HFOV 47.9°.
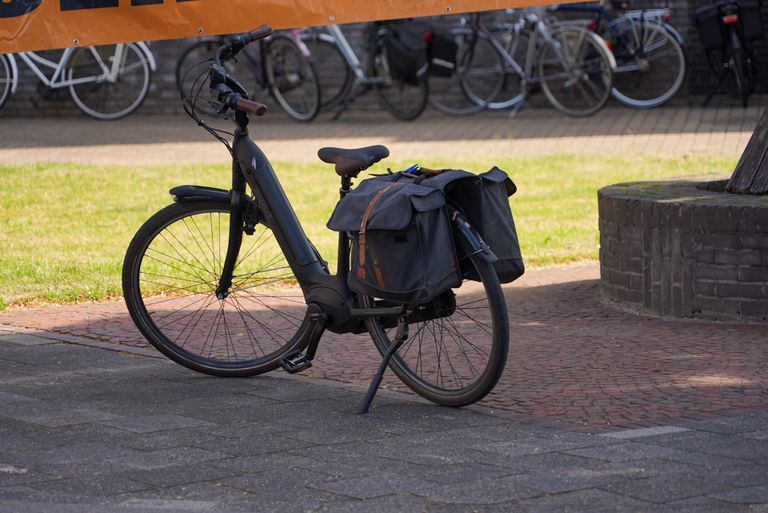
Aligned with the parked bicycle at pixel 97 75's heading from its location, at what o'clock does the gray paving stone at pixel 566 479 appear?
The gray paving stone is roughly at 9 o'clock from the parked bicycle.

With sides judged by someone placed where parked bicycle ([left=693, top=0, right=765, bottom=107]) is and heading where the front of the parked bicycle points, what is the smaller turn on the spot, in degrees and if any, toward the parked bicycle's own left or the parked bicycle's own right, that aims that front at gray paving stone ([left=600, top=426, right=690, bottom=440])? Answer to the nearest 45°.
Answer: approximately 180°

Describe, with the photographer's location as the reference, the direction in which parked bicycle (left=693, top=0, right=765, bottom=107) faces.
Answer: facing away from the viewer

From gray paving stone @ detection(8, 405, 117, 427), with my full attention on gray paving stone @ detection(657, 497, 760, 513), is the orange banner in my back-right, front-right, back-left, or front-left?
back-left

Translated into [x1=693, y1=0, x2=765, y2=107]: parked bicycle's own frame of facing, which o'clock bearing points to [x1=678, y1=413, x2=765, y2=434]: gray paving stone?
The gray paving stone is roughly at 6 o'clock from the parked bicycle.

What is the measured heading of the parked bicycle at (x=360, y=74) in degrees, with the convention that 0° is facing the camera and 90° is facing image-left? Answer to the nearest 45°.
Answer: approximately 135°

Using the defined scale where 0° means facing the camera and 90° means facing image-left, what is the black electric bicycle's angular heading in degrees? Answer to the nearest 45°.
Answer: approximately 135°

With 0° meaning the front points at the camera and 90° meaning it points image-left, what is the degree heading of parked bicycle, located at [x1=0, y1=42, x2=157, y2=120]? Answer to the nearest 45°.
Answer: approximately 90°

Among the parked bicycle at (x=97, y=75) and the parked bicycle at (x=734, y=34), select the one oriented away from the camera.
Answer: the parked bicycle at (x=734, y=34)

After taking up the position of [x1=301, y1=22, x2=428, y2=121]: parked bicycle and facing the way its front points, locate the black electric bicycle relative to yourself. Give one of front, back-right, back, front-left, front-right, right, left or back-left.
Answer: back-left

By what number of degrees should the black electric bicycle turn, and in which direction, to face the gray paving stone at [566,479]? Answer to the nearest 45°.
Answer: approximately 180°

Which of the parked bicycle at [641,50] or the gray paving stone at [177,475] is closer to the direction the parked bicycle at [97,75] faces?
the gray paving stone

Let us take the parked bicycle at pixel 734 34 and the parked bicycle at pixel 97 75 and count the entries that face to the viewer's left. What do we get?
1

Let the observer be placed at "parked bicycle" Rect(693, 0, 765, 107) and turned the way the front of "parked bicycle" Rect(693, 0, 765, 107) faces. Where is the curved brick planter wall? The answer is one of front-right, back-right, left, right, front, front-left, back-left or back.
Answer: back
